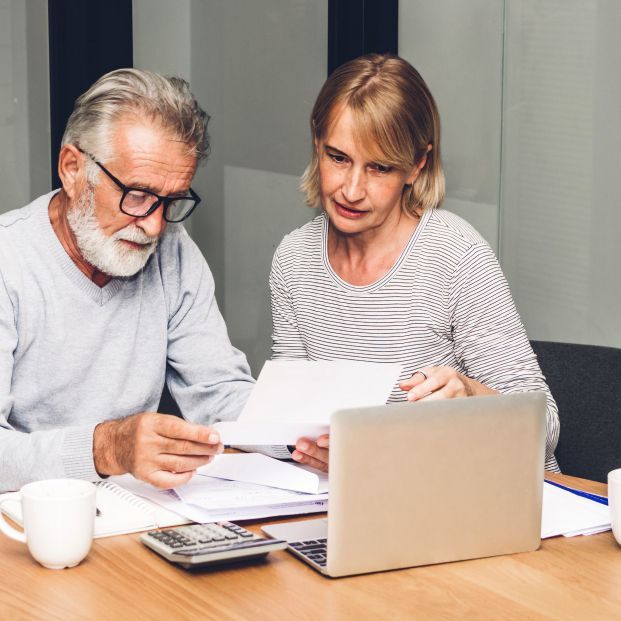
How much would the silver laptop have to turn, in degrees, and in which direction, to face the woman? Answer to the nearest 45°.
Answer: approximately 45° to its right

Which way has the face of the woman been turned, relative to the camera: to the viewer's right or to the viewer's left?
to the viewer's left

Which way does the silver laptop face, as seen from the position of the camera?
facing away from the viewer and to the left of the viewer
